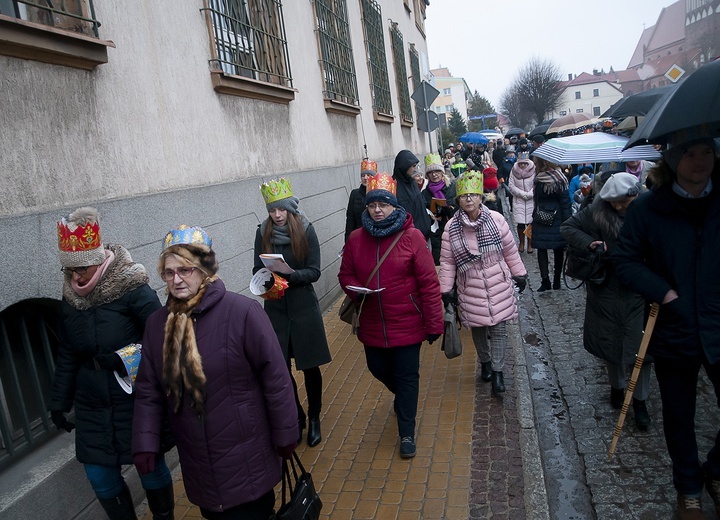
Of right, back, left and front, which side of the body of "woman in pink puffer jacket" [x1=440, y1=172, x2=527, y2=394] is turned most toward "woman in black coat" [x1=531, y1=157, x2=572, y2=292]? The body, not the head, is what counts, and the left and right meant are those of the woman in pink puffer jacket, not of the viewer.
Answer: back

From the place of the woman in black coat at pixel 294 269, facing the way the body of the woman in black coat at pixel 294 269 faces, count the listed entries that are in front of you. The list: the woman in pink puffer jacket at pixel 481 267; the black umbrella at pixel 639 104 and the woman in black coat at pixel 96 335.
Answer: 1

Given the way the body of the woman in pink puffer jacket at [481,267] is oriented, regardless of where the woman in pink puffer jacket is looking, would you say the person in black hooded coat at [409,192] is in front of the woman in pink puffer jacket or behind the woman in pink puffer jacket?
behind

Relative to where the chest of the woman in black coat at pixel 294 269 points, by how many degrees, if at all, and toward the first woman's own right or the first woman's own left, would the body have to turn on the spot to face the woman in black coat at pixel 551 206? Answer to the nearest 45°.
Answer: approximately 180°

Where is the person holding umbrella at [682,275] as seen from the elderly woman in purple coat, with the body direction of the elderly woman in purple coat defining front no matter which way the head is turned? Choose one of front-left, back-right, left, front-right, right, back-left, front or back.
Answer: back-left

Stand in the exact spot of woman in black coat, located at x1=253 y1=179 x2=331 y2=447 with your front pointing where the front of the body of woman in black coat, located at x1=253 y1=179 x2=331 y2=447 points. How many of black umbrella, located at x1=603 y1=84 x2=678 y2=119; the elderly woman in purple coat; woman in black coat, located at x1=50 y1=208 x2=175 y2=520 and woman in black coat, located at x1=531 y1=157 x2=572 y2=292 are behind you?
2

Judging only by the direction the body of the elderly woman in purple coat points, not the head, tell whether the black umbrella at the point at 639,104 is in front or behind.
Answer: behind

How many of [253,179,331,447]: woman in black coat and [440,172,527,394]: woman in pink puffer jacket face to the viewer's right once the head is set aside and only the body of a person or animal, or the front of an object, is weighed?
0

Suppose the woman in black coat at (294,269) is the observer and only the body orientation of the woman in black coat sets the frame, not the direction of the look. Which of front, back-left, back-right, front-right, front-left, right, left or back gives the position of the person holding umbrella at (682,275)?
left

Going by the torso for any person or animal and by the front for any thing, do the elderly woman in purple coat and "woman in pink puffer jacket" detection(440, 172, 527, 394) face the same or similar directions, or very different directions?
same or similar directions

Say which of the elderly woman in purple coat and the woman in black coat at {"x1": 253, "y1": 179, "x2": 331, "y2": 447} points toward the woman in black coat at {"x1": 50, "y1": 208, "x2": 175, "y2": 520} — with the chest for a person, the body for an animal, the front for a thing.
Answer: the woman in black coat at {"x1": 253, "y1": 179, "x2": 331, "y2": 447}

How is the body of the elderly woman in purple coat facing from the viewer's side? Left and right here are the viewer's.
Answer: facing the viewer and to the left of the viewer

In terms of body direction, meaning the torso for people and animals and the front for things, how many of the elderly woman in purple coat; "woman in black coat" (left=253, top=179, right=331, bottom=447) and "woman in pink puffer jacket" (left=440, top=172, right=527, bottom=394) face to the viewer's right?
0

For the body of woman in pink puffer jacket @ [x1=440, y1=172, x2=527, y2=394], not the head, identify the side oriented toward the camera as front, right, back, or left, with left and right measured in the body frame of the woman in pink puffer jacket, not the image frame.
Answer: front
